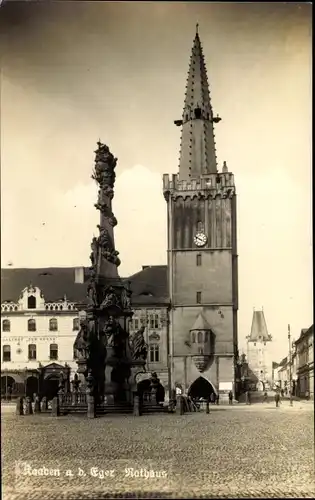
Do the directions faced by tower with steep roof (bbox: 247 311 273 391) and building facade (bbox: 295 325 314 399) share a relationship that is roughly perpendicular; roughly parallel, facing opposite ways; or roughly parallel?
roughly perpendicular

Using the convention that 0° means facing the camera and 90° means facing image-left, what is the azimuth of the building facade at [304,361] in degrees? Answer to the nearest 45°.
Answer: approximately 90°

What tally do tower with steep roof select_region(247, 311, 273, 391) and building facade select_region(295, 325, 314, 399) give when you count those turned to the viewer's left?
1

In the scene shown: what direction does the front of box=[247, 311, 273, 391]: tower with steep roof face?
toward the camera
